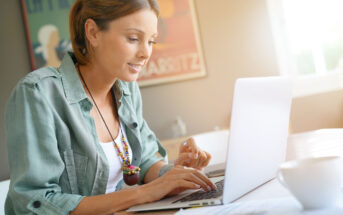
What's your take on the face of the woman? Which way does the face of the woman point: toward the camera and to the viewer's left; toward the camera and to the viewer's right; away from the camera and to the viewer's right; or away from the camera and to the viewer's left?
toward the camera and to the viewer's right

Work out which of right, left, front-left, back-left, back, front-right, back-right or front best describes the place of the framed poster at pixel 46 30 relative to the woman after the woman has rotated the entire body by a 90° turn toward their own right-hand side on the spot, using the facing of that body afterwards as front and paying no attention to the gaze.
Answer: back-right

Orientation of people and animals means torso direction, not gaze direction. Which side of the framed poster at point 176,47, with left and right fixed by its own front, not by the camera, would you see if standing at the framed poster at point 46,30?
right

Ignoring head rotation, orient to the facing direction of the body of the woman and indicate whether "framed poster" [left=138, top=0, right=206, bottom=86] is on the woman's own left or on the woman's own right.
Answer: on the woman's own left

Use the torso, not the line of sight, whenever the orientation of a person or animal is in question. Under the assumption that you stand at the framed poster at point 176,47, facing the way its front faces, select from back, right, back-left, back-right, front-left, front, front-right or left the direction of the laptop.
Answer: front

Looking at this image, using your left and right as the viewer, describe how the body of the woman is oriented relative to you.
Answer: facing the viewer and to the right of the viewer

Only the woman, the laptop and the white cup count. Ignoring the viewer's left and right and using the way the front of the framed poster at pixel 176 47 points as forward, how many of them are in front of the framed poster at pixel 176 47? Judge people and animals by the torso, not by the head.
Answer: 3

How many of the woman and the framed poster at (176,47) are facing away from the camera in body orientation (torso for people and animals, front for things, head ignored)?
0

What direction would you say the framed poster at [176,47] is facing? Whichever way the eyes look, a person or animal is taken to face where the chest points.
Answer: toward the camera
